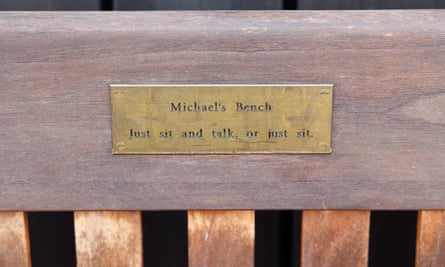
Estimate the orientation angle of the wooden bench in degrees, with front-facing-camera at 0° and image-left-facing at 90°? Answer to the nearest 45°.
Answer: approximately 0°
